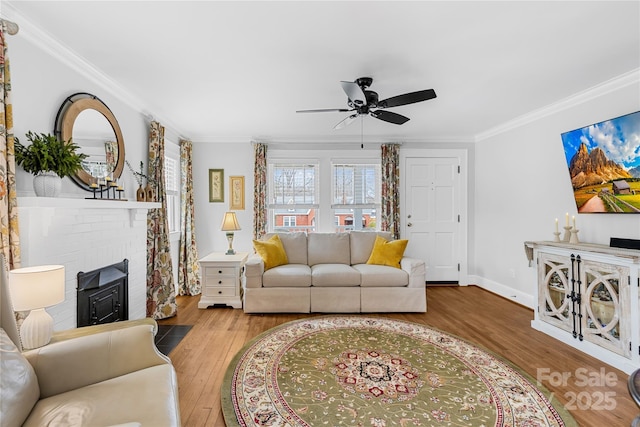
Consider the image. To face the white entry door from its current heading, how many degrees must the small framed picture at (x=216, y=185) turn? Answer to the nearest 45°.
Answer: approximately 90° to its left

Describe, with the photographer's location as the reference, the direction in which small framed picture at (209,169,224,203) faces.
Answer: facing the viewer

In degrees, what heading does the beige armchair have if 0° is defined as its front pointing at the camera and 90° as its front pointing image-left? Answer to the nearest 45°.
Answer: approximately 270°

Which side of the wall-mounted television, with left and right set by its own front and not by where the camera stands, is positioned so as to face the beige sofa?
front

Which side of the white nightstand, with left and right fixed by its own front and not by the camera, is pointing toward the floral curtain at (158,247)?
right

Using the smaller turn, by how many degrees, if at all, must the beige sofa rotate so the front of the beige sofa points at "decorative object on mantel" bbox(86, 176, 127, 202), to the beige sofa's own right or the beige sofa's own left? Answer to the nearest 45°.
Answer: approximately 45° to the beige sofa's own right

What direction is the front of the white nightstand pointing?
toward the camera

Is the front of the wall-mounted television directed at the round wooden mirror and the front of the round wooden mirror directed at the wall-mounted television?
yes

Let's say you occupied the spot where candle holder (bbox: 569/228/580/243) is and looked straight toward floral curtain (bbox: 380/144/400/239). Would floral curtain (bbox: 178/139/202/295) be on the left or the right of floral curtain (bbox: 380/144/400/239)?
left

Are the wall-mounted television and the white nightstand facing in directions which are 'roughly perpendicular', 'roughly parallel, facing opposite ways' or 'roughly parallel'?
roughly perpendicular

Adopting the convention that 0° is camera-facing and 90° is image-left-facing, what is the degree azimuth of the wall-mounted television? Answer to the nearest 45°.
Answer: approximately 45°

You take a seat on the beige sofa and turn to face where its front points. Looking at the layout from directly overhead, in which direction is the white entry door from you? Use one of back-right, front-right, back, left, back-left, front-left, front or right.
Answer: back-left

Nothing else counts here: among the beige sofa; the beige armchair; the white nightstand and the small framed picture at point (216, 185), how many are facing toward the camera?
3

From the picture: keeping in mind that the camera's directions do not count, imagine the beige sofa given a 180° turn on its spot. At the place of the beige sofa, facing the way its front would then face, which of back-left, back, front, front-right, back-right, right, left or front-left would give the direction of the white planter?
back-left

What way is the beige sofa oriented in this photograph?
toward the camera

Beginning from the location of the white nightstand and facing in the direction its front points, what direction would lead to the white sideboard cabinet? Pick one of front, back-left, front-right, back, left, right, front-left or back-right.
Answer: front-left

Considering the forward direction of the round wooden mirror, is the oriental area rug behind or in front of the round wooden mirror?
in front

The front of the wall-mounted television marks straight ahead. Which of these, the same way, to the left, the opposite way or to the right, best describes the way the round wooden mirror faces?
the opposite way

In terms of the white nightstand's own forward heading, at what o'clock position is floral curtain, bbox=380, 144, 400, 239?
The floral curtain is roughly at 9 o'clock from the white nightstand.
